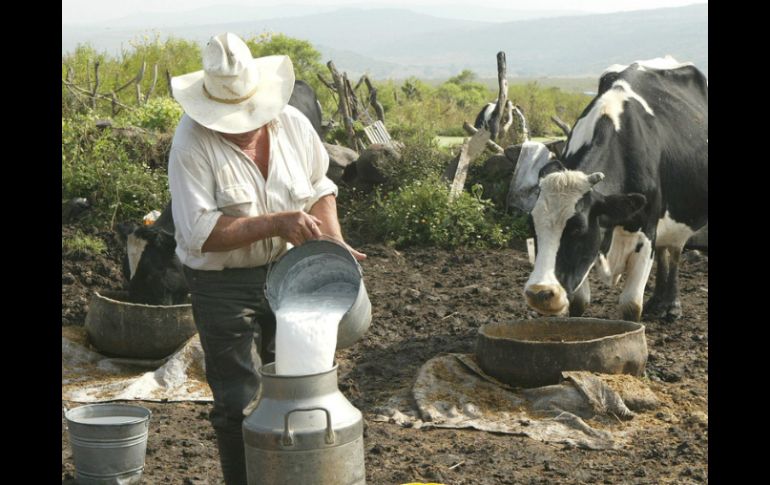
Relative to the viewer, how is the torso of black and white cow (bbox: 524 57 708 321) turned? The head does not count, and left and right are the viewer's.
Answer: facing the viewer and to the left of the viewer

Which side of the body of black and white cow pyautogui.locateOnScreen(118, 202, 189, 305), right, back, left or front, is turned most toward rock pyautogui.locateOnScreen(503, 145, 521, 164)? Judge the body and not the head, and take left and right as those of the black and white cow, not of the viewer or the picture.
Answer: back

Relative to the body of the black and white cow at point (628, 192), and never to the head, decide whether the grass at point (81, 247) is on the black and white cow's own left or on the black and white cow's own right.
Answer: on the black and white cow's own right

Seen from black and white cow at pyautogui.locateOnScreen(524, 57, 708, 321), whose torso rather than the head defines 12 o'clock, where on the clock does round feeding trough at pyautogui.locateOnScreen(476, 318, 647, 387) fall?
The round feeding trough is roughly at 11 o'clock from the black and white cow.

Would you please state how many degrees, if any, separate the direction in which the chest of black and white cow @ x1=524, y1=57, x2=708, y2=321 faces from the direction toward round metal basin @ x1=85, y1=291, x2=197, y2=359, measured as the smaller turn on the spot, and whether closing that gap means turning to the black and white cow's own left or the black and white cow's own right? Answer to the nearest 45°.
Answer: approximately 45° to the black and white cow's own right

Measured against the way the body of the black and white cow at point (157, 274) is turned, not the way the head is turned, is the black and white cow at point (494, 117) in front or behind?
behind

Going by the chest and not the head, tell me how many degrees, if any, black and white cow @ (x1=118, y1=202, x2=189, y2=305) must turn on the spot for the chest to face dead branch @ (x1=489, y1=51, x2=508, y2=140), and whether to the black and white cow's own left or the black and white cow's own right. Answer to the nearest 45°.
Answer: approximately 180°

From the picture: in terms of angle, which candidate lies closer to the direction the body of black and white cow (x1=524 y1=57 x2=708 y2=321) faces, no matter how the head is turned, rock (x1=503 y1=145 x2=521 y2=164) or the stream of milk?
the stream of milk

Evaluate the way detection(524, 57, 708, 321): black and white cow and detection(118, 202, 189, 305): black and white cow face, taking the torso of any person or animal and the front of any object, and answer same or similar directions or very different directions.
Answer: same or similar directions

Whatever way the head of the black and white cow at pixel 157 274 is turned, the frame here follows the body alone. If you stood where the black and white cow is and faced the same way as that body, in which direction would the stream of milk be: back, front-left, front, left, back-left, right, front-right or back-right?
front-left

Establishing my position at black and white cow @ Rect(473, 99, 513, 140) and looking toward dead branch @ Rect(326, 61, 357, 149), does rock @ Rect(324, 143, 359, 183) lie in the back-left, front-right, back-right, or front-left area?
front-left

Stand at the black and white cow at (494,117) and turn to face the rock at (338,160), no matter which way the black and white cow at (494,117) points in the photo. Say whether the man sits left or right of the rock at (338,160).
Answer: left

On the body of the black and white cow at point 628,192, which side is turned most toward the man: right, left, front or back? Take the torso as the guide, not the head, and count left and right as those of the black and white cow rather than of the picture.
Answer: front

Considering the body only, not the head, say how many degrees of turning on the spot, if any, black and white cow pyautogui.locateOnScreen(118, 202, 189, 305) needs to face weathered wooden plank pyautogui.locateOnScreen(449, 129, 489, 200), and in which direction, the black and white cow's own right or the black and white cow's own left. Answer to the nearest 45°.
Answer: approximately 180°

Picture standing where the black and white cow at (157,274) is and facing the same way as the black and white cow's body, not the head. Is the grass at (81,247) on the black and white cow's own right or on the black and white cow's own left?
on the black and white cow's own right
